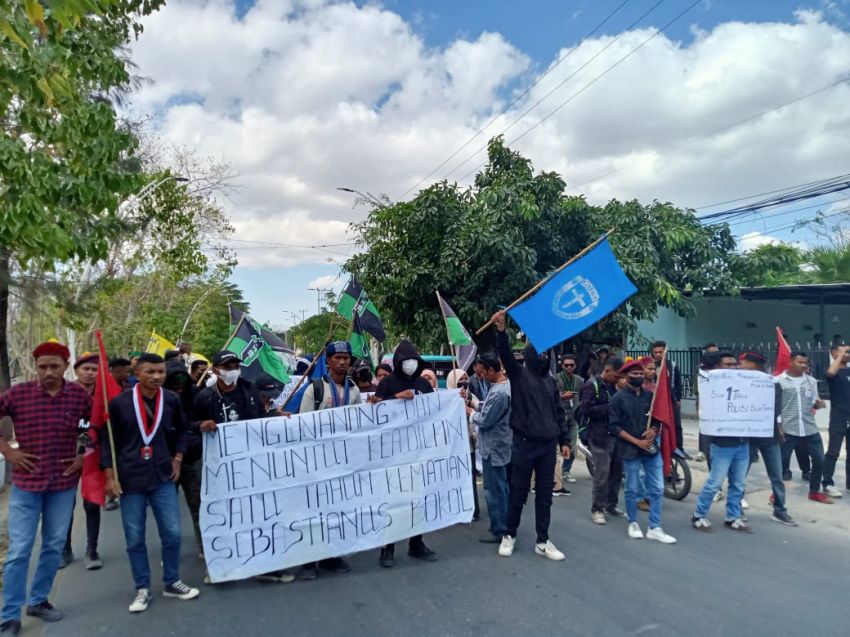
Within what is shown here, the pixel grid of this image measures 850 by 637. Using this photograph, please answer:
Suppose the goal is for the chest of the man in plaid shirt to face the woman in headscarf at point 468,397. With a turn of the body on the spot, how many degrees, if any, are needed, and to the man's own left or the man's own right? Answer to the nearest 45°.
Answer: approximately 90° to the man's own left

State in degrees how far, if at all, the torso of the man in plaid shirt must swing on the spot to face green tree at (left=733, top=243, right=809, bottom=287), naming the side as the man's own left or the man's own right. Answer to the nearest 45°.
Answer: approximately 90° to the man's own left

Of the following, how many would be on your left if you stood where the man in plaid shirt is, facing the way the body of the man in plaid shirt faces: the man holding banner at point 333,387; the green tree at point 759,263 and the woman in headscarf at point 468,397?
3

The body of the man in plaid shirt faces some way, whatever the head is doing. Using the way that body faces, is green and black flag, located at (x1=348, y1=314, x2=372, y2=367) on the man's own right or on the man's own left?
on the man's own left

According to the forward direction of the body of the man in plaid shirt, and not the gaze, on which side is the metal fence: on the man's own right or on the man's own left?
on the man's own left

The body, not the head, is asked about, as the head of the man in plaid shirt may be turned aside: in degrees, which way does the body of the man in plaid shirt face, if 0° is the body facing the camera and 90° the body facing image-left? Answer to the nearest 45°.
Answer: approximately 0°

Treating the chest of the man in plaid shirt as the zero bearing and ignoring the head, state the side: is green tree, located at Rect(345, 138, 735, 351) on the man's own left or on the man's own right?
on the man's own left
